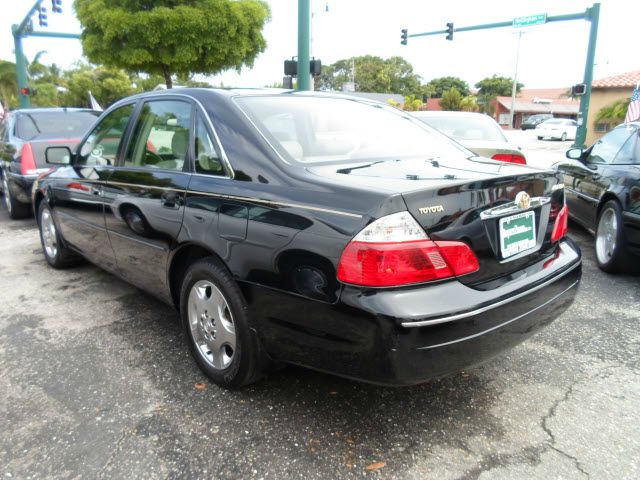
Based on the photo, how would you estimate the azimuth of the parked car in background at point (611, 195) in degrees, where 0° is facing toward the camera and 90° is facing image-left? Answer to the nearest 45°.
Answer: approximately 135°

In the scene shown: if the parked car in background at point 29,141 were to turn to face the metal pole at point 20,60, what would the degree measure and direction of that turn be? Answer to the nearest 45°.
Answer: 0° — it already faces it

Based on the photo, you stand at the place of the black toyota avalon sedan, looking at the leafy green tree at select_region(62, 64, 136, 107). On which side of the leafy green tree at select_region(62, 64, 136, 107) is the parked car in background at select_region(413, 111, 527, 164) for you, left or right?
right

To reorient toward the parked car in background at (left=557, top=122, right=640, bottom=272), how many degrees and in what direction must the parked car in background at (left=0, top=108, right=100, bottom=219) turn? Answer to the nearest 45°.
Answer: approximately 135° to its right

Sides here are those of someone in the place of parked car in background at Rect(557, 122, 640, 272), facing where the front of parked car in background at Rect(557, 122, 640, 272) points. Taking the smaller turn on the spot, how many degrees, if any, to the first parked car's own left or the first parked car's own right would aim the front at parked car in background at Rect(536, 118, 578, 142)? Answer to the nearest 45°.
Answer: approximately 45° to the first parked car's own right

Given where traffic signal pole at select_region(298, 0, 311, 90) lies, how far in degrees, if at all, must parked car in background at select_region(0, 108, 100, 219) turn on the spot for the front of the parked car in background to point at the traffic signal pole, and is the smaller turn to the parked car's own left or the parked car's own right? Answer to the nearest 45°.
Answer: approximately 90° to the parked car's own right

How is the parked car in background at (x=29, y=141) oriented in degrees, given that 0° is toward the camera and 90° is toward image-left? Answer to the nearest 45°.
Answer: approximately 180°

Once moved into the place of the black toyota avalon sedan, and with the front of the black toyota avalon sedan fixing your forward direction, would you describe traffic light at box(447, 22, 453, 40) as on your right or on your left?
on your right
